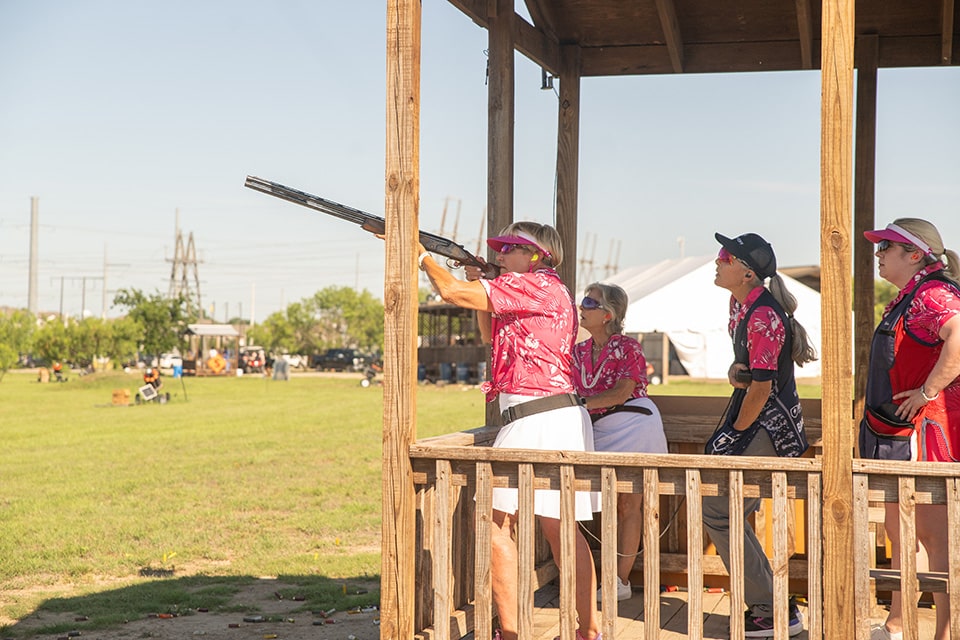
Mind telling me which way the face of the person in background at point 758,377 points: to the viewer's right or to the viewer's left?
to the viewer's left

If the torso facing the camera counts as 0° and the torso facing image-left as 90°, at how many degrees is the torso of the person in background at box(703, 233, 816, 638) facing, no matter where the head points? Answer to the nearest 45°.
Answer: approximately 90°

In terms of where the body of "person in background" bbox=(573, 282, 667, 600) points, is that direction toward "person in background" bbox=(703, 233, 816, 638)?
no

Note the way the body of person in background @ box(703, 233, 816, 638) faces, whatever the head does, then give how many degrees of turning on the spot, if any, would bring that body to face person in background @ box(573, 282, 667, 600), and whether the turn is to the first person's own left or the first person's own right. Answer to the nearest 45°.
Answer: approximately 45° to the first person's own right

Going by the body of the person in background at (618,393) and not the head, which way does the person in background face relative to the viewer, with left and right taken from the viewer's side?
facing the viewer and to the left of the viewer

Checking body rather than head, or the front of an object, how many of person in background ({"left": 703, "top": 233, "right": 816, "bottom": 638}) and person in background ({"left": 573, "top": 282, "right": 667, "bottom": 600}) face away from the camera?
0

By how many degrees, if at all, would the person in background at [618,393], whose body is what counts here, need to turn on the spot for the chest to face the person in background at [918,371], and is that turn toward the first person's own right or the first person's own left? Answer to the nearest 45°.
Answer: approximately 90° to the first person's own left

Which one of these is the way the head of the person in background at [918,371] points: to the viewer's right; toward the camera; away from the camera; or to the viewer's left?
to the viewer's left

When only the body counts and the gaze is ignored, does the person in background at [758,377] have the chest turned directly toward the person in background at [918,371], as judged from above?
no
